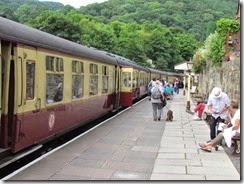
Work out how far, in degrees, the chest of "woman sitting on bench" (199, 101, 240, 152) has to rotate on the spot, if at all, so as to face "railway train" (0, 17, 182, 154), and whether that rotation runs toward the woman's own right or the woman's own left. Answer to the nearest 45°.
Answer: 0° — they already face it

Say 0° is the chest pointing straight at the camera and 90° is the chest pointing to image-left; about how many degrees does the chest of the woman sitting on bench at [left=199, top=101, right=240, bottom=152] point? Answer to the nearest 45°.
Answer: approximately 90°

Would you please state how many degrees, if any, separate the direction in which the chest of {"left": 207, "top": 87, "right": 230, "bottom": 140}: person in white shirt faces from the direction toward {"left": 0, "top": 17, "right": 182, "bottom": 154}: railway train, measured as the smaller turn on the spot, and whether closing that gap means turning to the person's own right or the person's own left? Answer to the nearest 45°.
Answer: approximately 45° to the person's own right
